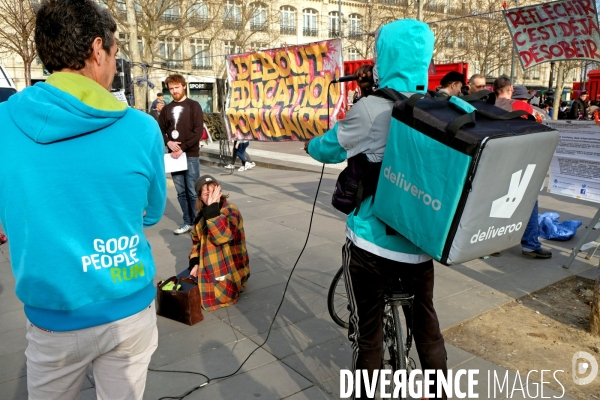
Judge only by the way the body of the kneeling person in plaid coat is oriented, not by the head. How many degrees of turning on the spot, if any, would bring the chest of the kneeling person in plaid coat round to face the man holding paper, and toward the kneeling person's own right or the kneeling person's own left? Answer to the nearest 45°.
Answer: approximately 135° to the kneeling person's own right

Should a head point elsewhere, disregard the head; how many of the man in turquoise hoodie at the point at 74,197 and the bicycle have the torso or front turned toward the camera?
0

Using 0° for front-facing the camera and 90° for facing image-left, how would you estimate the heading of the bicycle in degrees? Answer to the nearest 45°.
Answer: approximately 135°

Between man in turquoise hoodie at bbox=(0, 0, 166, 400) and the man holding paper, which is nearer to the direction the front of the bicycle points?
the man holding paper

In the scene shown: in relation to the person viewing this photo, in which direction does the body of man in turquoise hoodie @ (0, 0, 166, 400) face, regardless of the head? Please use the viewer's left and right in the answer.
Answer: facing away from the viewer and to the right of the viewer

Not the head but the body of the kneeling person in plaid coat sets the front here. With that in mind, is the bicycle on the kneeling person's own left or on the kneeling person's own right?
on the kneeling person's own left

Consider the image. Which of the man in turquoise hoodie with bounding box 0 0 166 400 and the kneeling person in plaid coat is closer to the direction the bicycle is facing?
the kneeling person in plaid coat

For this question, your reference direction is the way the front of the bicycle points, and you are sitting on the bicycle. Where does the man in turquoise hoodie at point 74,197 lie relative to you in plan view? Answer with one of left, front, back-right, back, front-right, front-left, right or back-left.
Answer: left

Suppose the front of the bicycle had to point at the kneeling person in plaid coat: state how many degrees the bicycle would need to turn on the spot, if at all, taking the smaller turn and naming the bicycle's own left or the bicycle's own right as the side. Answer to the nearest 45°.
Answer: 0° — it already faces them

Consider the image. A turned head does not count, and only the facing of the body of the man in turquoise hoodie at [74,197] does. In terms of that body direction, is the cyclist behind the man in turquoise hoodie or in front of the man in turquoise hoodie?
in front

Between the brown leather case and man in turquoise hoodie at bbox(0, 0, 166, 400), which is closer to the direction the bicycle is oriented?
the brown leather case

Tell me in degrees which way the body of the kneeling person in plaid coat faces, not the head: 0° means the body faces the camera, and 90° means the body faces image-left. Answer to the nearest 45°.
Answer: approximately 45°
